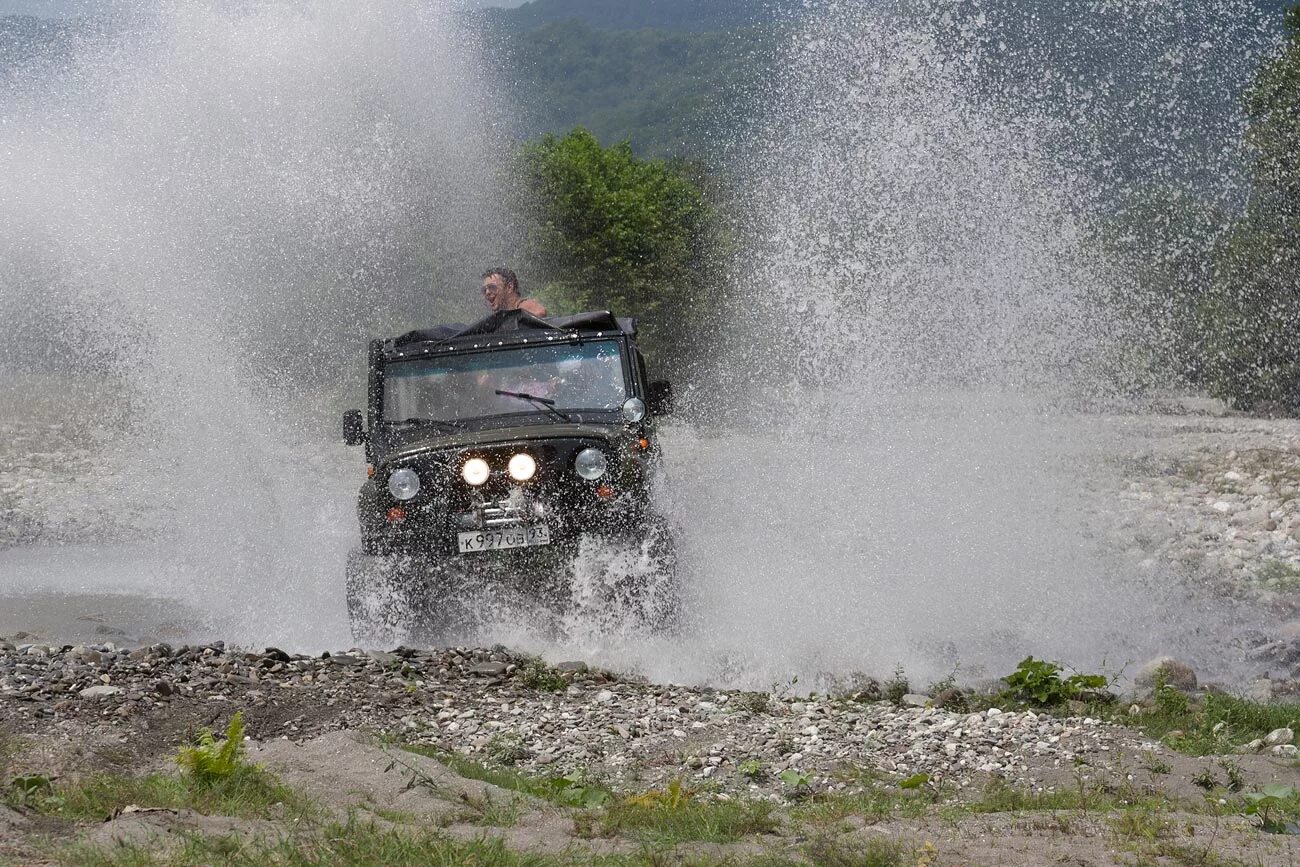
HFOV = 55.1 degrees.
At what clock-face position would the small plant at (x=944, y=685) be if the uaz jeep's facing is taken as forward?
The small plant is roughly at 10 o'clock from the uaz jeep.

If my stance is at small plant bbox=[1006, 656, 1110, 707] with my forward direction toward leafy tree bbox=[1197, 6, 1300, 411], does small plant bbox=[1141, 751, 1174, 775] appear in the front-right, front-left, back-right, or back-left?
back-right

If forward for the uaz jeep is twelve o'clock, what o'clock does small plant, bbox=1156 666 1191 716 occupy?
The small plant is roughly at 10 o'clock from the uaz jeep.

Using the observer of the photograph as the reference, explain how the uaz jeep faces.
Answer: facing the viewer

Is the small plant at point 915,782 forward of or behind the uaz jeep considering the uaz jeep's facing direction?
forward

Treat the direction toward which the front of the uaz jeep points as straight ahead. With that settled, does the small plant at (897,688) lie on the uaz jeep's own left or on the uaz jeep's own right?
on the uaz jeep's own left

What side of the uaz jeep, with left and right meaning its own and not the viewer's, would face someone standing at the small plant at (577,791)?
front

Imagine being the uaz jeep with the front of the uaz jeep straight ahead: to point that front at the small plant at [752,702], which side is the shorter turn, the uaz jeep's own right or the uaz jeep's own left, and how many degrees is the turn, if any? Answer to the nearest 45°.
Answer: approximately 45° to the uaz jeep's own left

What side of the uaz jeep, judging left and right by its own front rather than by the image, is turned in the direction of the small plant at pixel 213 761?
front

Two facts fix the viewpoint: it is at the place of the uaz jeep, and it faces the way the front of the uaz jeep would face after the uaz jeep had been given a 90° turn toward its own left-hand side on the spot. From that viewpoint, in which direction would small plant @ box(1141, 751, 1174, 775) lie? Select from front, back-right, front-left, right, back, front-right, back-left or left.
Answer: front-right

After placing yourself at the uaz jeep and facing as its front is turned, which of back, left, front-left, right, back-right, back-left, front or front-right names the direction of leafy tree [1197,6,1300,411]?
back-left

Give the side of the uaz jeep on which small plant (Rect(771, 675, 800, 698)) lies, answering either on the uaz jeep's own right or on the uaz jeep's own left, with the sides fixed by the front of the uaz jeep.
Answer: on the uaz jeep's own left

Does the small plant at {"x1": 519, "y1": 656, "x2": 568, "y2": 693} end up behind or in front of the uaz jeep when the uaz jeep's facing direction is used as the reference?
in front

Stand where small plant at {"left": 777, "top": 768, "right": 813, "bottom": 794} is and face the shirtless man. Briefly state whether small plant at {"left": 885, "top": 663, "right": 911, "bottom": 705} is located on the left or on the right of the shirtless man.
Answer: right

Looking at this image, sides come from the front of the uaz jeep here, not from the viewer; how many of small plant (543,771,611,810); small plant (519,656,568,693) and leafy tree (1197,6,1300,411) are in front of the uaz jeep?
2
